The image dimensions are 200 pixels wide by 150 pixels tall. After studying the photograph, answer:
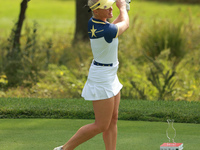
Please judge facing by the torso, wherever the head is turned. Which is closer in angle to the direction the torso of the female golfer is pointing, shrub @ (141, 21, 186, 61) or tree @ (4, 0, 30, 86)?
the shrub

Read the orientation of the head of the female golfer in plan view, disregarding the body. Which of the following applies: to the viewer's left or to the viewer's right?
to the viewer's right

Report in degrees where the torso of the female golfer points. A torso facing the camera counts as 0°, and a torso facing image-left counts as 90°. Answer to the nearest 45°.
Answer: approximately 270°

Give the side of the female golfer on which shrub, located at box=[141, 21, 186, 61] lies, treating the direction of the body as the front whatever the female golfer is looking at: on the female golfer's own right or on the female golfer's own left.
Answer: on the female golfer's own left

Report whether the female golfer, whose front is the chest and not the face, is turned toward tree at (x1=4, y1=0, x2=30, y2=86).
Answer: no

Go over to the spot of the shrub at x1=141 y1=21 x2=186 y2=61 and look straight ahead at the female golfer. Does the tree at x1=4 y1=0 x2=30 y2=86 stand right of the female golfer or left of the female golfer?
right
